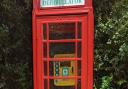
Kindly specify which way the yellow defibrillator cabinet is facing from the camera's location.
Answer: facing the viewer
